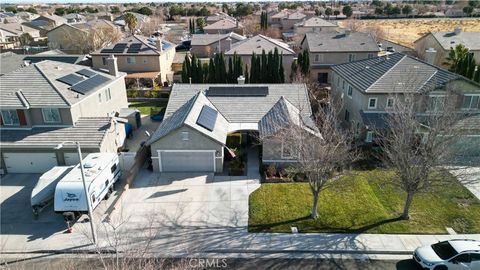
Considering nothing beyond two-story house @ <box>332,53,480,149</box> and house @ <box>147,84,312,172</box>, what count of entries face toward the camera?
2

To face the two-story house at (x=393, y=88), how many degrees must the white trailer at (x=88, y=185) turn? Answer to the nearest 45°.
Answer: approximately 135° to its left

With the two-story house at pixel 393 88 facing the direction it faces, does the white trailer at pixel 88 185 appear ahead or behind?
ahead

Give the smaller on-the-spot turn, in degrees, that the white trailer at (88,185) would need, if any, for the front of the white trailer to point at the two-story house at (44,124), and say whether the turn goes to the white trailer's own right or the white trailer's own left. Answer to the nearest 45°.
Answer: approximately 135° to the white trailer's own right

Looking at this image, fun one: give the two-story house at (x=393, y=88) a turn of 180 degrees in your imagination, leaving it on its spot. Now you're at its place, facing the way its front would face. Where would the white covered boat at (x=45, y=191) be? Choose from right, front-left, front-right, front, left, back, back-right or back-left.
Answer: back-left

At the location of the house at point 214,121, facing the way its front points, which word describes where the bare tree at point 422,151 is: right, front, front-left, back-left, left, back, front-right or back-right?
front-left

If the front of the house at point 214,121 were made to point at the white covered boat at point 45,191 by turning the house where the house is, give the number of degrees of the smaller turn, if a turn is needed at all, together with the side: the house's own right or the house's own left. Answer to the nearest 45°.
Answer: approximately 45° to the house's own right

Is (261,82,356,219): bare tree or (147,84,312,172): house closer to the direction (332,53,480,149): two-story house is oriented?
the bare tree

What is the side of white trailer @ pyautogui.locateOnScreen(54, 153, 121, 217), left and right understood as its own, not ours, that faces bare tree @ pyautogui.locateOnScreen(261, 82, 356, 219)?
left

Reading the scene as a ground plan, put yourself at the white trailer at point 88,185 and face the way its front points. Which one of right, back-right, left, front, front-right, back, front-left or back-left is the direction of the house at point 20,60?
back-right

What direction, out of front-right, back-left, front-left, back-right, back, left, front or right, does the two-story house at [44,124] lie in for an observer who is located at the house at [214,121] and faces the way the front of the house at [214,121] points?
right

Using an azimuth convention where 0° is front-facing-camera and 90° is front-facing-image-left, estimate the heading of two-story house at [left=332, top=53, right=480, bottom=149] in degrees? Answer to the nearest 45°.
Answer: approximately 0°

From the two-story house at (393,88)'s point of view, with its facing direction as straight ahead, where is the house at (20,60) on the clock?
The house is roughly at 3 o'clock from the two-story house.

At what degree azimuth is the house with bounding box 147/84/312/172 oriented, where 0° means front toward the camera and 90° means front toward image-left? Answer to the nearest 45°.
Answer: approximately 0°

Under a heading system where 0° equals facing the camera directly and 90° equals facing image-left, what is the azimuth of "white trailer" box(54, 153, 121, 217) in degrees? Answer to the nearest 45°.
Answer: approximately 45°
